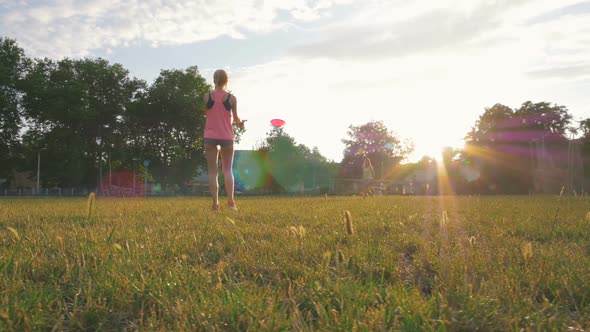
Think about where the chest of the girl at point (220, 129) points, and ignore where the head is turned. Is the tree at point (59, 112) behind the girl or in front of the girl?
in front

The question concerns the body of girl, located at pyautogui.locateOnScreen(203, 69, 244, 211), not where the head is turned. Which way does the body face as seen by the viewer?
away from the camera

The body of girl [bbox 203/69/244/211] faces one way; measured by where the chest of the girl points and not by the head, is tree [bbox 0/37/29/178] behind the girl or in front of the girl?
in front
